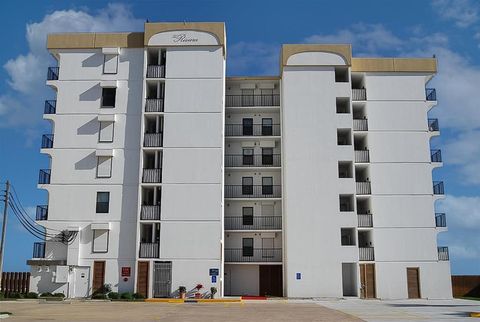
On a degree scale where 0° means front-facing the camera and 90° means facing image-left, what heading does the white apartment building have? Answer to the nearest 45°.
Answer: approximately 0°
